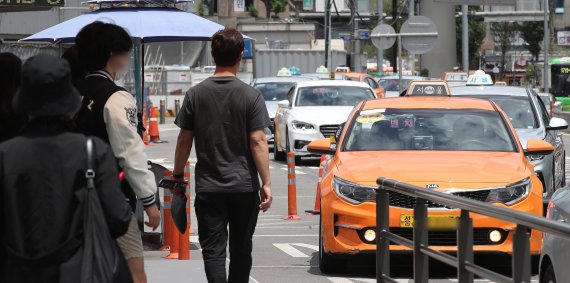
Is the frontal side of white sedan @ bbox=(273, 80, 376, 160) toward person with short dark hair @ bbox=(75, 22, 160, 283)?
yes

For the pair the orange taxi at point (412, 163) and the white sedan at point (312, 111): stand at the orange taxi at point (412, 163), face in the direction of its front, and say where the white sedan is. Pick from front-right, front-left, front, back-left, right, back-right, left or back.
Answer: back

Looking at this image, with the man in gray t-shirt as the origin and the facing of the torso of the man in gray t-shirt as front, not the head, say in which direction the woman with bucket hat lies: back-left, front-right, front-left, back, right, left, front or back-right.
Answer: back

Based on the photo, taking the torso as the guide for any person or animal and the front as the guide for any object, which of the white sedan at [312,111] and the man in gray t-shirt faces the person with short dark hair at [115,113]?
the white sedan

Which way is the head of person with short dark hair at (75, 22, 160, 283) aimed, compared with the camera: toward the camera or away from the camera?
away from the camera

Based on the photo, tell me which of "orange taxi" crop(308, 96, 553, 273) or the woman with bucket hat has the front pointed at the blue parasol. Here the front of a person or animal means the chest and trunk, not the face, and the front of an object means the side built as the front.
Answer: the woman with bucket hat

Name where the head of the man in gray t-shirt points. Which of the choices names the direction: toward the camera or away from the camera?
away from the camera

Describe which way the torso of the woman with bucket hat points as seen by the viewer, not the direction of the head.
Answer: away from the camera

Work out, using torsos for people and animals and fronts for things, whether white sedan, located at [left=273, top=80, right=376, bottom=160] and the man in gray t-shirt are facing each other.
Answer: yes

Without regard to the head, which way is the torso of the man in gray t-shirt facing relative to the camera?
away from the camera
